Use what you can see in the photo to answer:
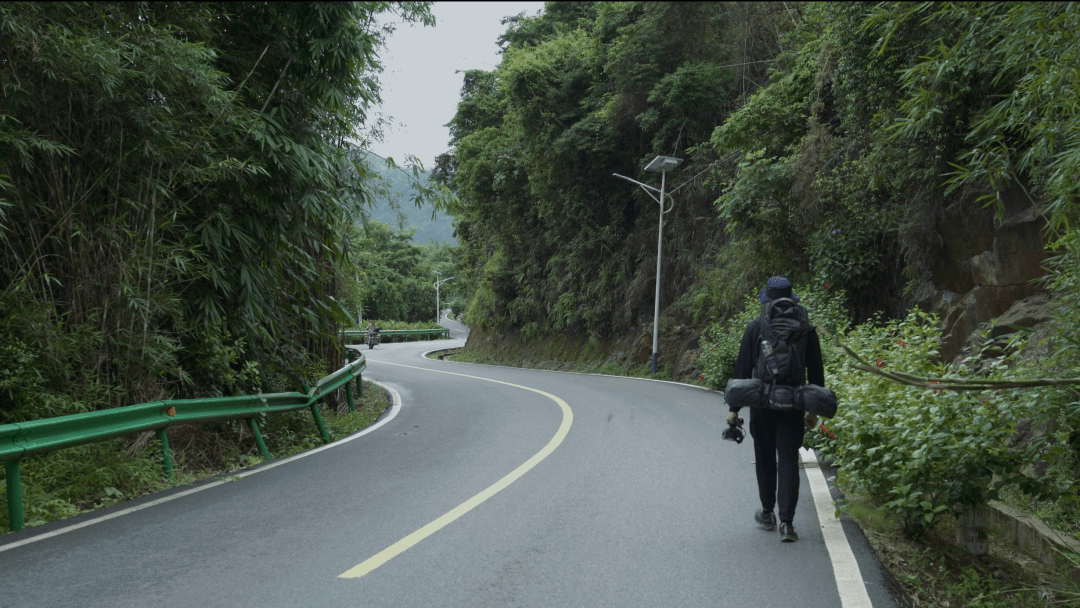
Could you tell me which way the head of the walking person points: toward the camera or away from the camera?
away from the camera

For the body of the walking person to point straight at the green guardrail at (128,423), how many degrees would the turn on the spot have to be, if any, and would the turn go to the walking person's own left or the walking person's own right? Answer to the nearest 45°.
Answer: approximately 90° to the walking person's own left

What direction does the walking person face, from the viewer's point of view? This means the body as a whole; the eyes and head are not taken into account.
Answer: away from the camera

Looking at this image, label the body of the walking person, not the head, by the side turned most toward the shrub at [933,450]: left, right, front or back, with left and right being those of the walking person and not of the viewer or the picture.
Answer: right
